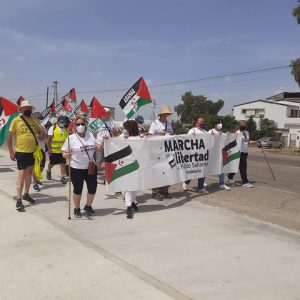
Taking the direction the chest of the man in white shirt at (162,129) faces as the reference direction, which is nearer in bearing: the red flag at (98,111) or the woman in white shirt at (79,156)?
the woman in white shirt

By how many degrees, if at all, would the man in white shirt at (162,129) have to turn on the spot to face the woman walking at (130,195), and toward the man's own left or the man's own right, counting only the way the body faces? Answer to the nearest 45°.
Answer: approximately 90° to the man's own right

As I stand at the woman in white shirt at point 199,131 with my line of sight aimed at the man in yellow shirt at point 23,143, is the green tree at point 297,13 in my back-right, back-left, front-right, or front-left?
back-right

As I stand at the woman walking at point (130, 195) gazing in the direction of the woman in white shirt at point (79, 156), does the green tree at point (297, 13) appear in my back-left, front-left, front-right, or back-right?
back-right

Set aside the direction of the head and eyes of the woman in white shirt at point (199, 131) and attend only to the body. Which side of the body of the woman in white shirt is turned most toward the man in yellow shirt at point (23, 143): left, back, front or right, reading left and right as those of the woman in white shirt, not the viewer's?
right

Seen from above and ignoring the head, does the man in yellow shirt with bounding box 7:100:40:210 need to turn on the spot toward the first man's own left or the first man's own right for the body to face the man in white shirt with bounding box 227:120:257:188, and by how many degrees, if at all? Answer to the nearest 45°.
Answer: approximately 45° to the first man's own left

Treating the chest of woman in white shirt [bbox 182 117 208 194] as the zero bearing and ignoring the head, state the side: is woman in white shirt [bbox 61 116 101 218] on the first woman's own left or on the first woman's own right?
on the first woman's own right

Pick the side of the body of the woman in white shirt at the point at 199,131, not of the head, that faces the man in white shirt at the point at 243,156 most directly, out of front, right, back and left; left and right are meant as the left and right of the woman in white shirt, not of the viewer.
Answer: left

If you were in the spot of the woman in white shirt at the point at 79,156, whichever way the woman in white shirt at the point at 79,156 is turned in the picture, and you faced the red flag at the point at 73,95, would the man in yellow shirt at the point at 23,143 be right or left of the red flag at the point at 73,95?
left
